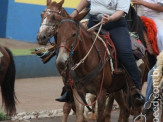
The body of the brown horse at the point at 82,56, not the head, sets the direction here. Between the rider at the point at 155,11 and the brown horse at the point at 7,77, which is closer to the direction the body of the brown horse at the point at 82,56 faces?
the brown horse

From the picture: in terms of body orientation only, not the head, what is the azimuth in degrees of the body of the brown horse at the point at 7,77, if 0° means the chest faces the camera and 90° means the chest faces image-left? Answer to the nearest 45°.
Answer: approximately 90°

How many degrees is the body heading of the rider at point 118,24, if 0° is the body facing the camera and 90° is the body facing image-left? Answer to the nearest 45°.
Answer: approximately 45°

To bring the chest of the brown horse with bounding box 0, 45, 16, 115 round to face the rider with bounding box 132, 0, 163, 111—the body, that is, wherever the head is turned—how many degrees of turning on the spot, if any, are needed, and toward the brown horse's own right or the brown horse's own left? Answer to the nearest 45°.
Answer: approximately 180°

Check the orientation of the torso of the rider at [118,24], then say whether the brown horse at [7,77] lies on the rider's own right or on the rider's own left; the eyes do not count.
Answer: on the rider's own right

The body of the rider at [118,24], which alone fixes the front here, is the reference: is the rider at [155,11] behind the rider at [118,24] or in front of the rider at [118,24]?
behind

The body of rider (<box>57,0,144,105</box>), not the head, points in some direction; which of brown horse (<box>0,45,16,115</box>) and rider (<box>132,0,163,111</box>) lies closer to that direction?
the brown horse

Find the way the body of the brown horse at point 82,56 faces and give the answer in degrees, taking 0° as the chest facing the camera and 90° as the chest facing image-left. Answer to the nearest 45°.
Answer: approximately 45°

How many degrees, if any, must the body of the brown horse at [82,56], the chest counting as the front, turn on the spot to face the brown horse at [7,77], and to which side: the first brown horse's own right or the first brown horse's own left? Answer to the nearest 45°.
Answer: approximately 90° to the first brown horse's own right

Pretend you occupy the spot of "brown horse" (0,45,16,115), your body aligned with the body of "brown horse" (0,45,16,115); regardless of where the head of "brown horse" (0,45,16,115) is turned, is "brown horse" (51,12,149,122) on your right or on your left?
on your left
